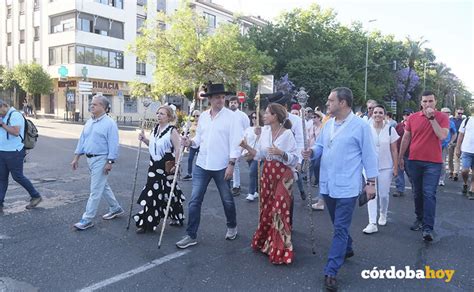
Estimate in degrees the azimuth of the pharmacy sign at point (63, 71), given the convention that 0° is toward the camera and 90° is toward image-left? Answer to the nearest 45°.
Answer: approximately 0°

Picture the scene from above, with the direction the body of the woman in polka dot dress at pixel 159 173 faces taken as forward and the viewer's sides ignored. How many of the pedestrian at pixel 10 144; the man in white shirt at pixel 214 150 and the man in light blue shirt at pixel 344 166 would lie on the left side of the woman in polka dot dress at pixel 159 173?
2

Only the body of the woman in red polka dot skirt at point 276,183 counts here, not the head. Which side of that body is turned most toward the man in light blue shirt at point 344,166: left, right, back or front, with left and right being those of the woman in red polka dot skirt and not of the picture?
left

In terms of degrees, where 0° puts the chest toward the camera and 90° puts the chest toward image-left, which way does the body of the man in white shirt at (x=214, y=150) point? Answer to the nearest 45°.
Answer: approximately 45°

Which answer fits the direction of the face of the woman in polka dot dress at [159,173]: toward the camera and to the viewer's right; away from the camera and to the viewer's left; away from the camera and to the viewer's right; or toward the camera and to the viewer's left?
toward the camera and to the viewer's left

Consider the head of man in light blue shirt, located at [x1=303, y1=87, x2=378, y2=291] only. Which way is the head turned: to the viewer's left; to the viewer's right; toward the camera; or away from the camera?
to the viewer's left

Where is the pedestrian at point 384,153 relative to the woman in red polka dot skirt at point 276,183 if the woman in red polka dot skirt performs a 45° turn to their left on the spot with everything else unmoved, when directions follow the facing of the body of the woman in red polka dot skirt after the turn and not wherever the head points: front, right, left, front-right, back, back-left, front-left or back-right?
back-left

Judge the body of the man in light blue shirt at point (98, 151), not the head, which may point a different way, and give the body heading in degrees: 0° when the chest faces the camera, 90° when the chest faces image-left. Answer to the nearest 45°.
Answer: approximately 45°

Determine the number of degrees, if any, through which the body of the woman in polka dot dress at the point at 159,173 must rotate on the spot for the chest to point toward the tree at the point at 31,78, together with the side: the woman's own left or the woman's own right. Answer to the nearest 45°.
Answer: approximately 135° to the woman's own right

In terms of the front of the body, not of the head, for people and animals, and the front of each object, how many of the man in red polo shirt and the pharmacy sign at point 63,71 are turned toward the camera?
2

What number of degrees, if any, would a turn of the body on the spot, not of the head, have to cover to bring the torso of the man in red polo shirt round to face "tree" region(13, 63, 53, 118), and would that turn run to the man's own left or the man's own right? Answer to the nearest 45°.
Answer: approximately 135° to the man's own right
